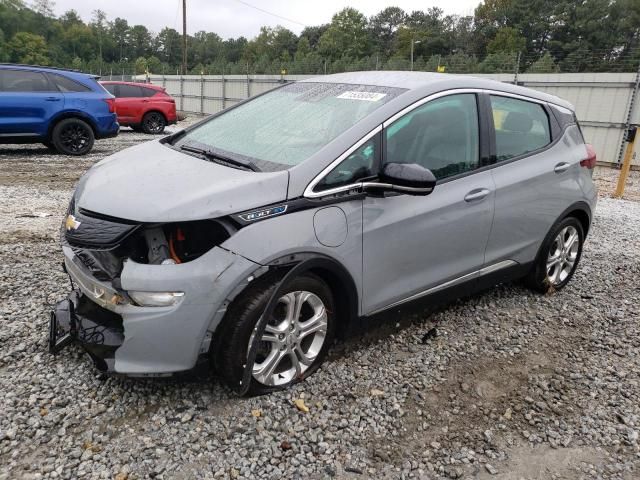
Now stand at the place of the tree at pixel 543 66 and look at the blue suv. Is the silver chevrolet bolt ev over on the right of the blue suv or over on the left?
left

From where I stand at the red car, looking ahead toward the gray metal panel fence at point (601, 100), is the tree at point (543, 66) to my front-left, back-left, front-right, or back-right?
front-left

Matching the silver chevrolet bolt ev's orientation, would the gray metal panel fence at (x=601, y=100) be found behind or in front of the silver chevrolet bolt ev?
behind

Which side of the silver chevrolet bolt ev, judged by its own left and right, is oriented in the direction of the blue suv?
right

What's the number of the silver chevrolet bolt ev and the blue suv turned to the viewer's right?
0

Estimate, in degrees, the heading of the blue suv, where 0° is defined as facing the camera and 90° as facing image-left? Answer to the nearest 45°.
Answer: approximately 90°

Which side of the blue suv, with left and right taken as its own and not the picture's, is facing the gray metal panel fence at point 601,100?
back

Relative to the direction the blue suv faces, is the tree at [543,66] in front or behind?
behind

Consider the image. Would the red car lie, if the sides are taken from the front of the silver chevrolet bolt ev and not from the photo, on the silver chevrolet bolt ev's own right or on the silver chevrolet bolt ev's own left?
on the silver chevrolet bolt ev's own right

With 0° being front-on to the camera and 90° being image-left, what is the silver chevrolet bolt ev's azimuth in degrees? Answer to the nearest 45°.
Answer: approximately 45°

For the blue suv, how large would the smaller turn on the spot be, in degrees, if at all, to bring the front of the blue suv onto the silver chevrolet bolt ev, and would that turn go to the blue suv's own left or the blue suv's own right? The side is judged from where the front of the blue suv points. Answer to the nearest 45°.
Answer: approximately 90° to the blue suv's own left
